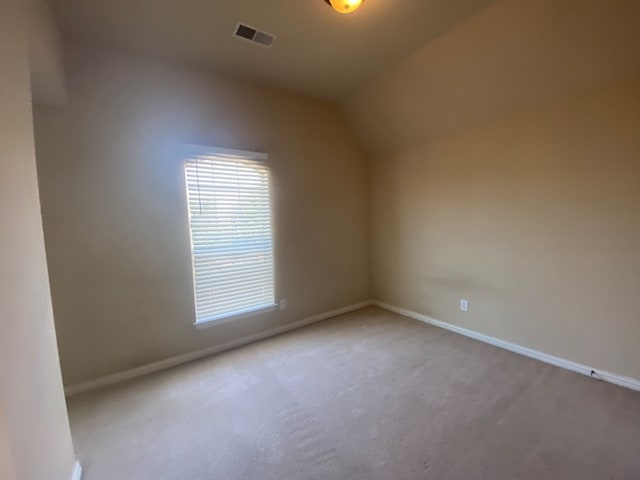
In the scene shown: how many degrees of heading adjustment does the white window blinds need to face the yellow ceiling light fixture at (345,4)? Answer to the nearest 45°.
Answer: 0° — it already faces it

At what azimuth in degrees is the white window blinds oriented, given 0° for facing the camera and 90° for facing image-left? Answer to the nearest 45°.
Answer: approximately 315°
